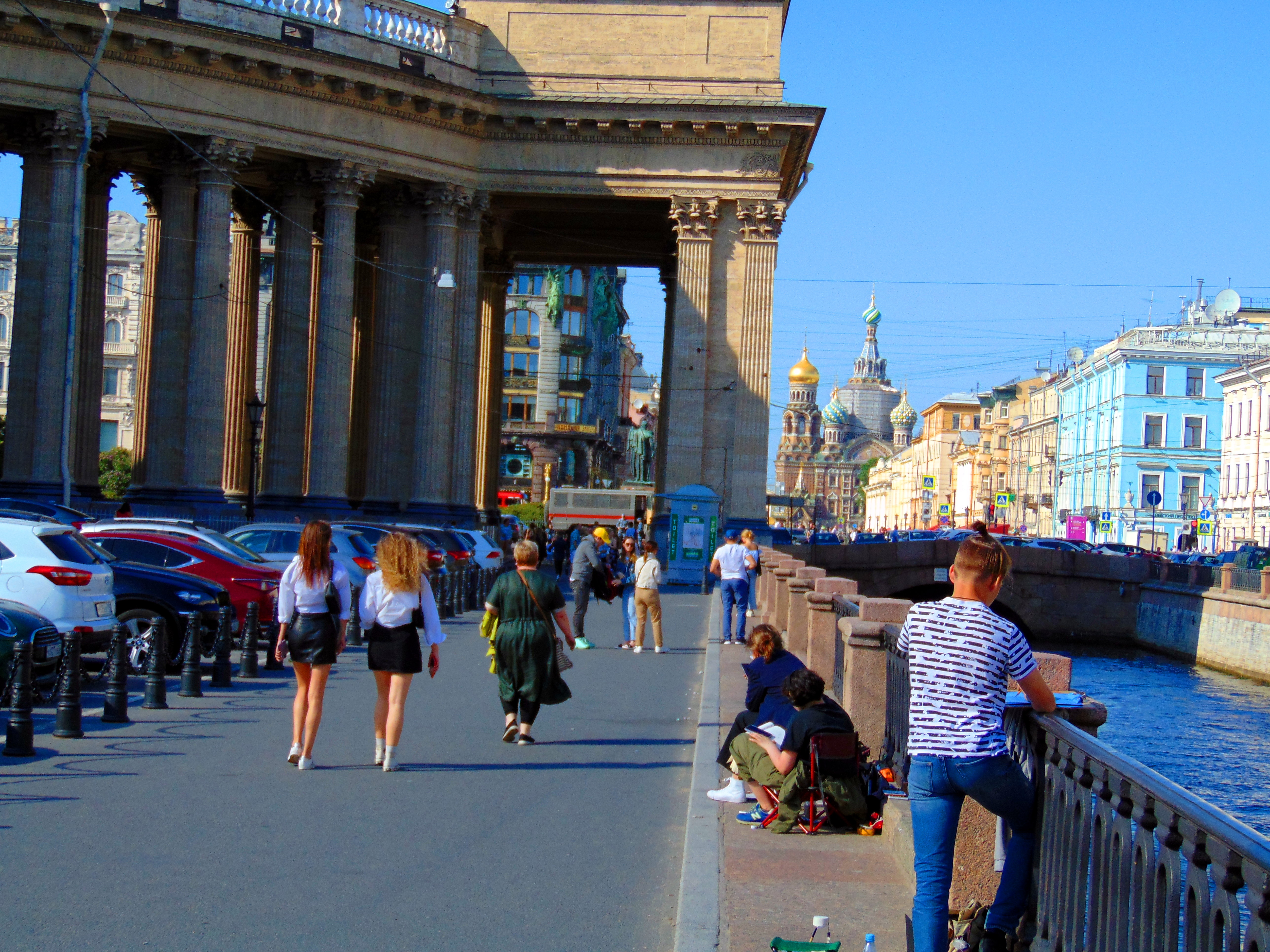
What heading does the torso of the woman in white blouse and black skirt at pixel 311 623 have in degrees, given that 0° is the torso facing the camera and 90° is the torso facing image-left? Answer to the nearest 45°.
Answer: approximately 180°

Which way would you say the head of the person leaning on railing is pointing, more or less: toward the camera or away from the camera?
away from the camera

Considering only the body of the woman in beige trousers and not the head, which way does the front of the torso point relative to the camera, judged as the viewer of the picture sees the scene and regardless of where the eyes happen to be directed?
away from the camera

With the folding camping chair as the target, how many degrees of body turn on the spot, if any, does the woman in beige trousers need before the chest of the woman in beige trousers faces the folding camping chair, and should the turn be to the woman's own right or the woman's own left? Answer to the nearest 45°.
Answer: approximately 180°

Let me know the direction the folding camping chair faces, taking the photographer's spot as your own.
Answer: facing away from the viewer and to the left of the viewer

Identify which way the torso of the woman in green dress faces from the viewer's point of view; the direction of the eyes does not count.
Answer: away from the camera

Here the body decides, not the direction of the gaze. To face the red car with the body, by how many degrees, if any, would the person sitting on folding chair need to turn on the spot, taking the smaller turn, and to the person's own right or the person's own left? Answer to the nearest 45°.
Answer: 0° — they already face it

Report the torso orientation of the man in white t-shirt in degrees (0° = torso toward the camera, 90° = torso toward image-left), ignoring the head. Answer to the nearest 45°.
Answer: approximately 180°

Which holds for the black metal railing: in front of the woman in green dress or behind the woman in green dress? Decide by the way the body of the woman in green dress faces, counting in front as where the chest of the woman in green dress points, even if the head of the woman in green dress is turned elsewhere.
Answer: behind

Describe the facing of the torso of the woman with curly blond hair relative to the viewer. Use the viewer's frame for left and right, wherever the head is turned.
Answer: facing away from the viewer
